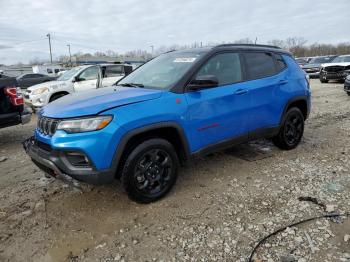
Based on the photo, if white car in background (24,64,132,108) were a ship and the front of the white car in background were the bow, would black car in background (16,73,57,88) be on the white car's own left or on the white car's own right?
on the white car's own right

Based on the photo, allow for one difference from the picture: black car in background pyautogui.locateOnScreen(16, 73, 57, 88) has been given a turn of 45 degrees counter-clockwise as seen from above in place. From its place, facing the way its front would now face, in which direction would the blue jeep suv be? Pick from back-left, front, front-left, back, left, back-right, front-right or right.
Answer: front

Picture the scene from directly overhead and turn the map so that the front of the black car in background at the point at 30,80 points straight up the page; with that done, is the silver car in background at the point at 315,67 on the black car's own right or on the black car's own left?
on the black car's own left

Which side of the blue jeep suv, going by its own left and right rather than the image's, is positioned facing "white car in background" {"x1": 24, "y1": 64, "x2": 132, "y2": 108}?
right

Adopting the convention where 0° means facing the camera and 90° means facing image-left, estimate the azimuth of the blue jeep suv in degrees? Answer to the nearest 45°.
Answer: approximately 45°

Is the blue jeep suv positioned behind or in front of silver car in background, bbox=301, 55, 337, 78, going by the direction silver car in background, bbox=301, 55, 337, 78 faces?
in front

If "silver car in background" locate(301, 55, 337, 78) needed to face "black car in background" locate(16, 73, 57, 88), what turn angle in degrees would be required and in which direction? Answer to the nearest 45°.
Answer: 0° — it already faces it

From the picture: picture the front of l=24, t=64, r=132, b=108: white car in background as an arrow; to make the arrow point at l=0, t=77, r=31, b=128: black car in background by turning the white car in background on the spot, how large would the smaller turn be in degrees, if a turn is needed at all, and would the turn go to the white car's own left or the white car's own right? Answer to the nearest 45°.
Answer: approximately 45° to the white car's own left

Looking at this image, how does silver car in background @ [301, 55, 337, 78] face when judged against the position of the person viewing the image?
facing the viewer and to the left of the viewer

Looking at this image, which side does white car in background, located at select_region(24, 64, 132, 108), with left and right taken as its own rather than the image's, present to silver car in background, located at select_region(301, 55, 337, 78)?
back

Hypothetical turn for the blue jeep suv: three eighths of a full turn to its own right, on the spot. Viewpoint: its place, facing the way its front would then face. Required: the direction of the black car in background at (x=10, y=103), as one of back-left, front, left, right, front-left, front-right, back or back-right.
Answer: front-left
